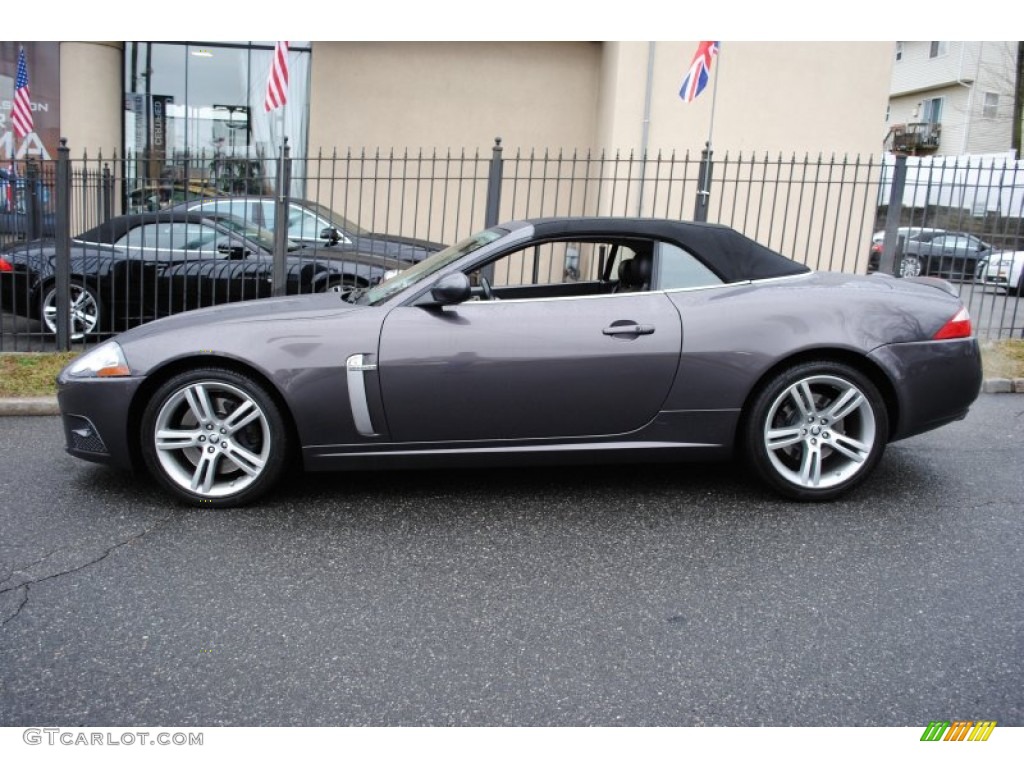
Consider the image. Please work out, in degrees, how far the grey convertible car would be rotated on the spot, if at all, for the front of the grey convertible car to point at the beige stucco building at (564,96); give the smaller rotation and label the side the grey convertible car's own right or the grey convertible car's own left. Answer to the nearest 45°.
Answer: approximately 90° to the grey convertible car's own right

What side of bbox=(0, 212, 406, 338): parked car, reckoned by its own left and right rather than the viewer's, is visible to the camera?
right

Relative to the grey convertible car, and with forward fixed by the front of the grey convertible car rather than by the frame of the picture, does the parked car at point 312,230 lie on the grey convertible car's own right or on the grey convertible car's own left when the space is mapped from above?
on the grey convertible car's own right

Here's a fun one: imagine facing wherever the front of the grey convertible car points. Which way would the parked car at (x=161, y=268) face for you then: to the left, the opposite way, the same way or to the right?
the opposite way

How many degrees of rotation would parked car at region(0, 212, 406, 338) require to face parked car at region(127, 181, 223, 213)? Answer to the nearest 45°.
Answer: approximately 90° to its left

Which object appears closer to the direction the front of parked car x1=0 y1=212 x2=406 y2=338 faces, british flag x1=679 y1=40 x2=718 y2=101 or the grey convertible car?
the british flag

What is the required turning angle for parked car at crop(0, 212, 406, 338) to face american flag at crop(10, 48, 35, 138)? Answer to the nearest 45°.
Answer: approximately 90° to its left

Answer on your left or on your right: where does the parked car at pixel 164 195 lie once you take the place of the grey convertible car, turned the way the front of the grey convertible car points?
on your right

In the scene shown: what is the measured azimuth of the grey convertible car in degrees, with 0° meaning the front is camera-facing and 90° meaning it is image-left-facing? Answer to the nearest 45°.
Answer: approximately 90°

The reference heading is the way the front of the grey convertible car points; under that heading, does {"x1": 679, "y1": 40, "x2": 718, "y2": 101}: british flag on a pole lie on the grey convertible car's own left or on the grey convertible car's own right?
on the grey convertible car's own right

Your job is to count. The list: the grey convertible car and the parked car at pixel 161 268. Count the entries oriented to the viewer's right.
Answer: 1

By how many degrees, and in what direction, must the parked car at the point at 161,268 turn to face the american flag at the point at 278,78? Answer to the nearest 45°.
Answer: approximately 90° to its left

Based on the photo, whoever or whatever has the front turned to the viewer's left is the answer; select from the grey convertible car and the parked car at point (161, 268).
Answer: the grey convertible car
